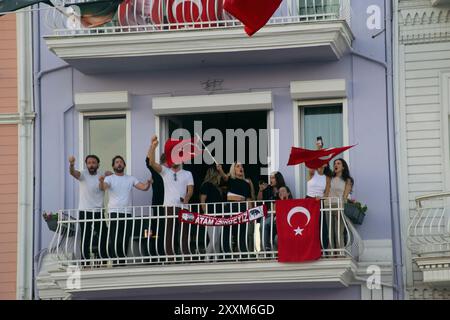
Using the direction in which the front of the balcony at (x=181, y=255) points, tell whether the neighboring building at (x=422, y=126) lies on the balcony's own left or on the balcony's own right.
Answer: on the balcony's own left

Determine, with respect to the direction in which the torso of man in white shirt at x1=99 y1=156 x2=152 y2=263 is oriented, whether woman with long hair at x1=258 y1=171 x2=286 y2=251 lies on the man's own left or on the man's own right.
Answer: on the man's own left

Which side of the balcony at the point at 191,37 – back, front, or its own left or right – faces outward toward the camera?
front

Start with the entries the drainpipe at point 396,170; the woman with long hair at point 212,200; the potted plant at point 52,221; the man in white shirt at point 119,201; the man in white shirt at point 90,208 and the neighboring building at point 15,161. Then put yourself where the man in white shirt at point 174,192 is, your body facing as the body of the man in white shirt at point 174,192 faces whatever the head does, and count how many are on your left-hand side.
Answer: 2

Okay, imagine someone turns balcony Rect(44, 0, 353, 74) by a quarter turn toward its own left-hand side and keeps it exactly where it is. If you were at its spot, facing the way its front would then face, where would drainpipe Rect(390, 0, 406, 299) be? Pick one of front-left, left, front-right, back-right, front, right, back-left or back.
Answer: front

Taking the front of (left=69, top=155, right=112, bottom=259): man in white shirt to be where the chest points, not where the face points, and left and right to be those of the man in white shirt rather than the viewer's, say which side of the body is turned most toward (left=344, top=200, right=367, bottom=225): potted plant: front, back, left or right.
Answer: left

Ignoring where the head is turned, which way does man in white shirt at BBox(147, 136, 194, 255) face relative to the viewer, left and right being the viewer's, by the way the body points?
facing the viewer

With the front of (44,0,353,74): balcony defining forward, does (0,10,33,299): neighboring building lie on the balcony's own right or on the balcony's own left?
on the balcony's own right

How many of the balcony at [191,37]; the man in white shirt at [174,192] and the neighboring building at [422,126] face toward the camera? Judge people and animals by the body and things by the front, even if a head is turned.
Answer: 3

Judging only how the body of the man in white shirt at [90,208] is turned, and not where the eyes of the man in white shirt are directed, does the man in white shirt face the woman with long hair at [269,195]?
no

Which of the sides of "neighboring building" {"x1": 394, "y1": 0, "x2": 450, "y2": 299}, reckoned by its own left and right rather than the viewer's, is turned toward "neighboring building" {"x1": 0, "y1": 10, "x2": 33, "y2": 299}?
right

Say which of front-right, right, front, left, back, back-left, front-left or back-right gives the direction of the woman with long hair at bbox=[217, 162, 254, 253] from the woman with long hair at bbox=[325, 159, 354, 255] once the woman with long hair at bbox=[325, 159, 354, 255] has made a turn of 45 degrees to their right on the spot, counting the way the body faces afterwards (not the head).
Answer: front

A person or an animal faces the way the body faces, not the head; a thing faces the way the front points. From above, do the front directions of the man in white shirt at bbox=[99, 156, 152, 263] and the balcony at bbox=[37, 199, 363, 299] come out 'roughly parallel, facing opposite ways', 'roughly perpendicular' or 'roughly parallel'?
roughly parallel

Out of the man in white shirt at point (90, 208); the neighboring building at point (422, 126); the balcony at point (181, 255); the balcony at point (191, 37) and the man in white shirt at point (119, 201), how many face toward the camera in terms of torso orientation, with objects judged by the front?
5

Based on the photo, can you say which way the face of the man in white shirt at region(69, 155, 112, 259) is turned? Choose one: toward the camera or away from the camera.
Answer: toward the camera

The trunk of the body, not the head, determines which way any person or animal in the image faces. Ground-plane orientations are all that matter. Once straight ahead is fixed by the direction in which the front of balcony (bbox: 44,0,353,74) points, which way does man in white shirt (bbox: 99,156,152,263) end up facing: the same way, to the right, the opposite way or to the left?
the same way

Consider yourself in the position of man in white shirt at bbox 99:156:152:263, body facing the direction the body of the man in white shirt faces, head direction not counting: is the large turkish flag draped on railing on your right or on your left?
on your left
